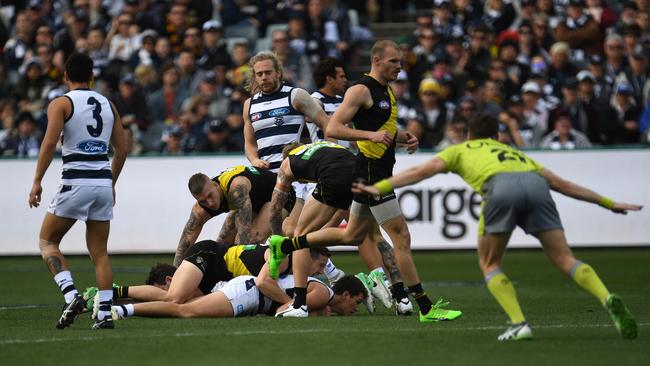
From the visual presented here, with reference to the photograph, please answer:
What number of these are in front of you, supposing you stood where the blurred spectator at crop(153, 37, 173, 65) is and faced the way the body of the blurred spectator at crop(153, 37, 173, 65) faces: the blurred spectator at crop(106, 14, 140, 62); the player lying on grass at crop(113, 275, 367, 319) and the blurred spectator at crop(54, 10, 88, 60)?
1

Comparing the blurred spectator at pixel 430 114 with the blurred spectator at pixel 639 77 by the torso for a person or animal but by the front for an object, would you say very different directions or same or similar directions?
same or similar directions

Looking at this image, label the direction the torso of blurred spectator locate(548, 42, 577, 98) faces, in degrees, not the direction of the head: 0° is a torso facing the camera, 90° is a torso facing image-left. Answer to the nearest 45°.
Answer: approximately 0°

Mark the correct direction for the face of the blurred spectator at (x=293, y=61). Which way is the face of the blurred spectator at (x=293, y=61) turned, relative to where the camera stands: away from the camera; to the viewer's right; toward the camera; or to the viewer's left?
toward the camera

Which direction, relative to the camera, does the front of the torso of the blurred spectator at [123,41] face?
toward the camera

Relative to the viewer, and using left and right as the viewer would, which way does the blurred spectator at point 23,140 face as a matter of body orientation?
facing the viewer

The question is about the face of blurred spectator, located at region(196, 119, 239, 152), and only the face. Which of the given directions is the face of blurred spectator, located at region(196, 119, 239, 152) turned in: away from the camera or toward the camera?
toward the camera

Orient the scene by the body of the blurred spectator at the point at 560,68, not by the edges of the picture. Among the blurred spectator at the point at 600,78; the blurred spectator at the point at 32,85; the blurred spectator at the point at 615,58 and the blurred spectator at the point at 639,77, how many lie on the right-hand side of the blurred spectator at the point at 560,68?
1

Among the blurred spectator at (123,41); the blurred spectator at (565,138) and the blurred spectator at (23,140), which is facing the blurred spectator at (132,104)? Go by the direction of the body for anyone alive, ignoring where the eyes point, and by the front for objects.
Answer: the blurred spectator at (123,41)

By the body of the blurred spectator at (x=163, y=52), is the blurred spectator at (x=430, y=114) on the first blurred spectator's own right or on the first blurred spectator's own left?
on the first blurred spectator's own left

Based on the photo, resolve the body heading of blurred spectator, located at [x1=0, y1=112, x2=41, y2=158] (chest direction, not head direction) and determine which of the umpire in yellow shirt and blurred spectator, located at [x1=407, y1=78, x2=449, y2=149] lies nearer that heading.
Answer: the umpire in yellow shirt

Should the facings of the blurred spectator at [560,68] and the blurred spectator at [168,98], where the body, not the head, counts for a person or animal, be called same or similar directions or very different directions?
same or similar directions

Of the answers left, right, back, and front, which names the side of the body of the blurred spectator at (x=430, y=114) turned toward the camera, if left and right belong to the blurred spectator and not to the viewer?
front

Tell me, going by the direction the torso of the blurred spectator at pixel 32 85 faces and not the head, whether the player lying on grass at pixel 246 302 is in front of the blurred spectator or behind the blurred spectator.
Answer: in front

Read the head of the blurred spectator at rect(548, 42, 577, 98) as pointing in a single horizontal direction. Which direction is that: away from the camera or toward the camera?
toward the camera

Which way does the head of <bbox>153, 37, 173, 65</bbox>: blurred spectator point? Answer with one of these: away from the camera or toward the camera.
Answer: toward the camera

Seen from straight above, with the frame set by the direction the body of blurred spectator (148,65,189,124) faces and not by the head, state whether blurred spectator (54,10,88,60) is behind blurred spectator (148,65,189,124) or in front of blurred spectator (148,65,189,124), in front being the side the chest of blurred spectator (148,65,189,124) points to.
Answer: behind

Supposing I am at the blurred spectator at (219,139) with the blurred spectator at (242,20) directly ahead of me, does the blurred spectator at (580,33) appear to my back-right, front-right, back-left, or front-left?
front-right

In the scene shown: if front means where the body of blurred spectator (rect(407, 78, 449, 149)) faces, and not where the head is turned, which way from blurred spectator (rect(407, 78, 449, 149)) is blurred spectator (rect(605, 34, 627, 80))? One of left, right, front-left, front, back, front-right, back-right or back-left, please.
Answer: left
